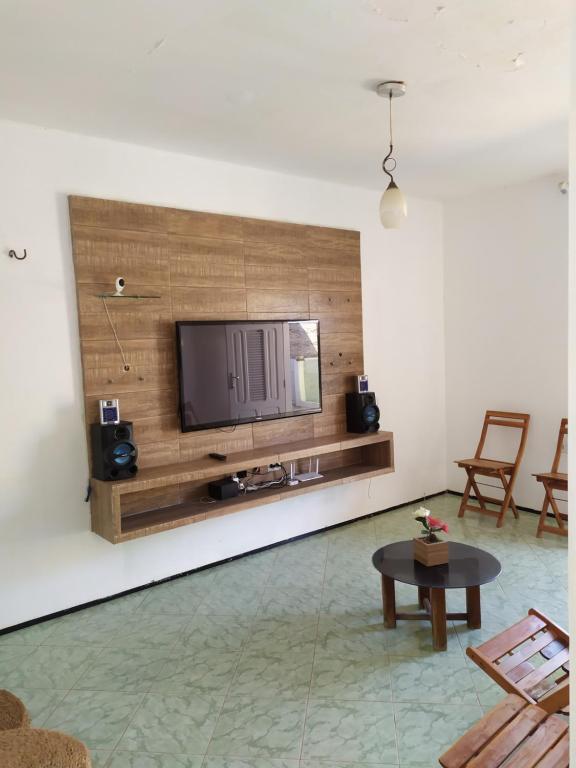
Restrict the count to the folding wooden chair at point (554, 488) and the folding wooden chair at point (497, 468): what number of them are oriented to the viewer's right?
0

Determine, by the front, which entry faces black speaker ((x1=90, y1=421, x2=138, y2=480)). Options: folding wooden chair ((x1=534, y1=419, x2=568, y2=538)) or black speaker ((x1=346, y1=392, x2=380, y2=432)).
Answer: the folding wooden chair

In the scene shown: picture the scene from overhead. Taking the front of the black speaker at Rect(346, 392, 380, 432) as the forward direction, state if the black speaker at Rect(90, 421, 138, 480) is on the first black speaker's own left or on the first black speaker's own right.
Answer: on the first black speaker's own right

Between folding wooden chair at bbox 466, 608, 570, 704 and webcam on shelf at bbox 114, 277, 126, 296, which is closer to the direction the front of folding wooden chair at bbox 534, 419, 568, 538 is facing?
the webcam on shelf

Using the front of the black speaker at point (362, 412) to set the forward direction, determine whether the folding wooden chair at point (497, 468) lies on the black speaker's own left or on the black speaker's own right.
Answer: on the black speaker's own left

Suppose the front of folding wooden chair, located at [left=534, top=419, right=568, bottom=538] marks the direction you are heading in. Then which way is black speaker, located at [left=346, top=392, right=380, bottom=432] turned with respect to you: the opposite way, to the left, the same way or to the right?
to the left

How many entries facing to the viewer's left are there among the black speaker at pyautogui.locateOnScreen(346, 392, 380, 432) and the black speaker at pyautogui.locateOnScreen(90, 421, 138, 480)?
0

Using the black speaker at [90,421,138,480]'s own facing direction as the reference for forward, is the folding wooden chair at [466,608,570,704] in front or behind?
in front

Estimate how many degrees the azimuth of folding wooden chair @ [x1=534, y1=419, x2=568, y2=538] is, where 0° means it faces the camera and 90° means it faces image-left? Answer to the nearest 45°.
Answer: approximately 45°

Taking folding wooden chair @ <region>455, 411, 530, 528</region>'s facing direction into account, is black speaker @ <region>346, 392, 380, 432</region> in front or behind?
in front

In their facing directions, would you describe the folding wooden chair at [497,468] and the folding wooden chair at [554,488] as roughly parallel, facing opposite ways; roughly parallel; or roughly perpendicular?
roughly parallel

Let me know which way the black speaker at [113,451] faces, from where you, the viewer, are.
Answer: facing the viewer and to the right of the viewer

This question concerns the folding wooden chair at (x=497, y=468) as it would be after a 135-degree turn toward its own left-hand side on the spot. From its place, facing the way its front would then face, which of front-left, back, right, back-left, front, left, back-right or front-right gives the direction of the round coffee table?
right

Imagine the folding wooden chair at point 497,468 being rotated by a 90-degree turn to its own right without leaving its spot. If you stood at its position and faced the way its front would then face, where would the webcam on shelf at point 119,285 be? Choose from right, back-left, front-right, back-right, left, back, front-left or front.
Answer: left

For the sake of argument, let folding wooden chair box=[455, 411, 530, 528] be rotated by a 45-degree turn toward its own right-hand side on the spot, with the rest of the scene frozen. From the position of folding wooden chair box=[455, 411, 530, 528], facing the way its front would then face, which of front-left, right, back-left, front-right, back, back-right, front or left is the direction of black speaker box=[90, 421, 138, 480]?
front-left

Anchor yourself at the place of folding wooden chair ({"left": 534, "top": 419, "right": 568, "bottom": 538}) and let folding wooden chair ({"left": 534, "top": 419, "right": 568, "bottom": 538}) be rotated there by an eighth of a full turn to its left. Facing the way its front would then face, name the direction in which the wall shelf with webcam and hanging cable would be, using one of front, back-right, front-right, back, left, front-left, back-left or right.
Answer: front-right

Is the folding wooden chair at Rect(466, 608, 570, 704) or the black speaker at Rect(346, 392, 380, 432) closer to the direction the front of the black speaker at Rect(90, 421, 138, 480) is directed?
the folding wooden chair

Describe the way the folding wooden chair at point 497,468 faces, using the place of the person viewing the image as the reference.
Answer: facing the viewer and to the left of the viewer
